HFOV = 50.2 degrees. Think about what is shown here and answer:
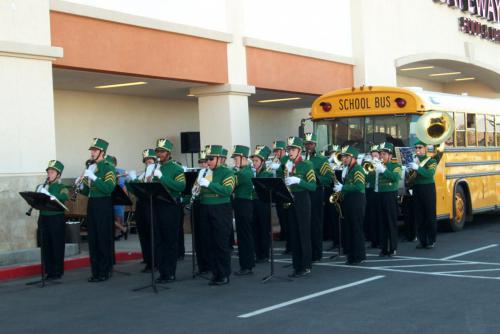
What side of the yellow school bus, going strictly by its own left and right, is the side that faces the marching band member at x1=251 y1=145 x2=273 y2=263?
front

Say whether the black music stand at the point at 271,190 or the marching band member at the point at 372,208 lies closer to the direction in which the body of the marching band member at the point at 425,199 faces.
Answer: the black music stand

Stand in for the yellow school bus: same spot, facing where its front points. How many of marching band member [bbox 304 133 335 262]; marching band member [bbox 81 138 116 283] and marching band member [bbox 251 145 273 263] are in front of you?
3

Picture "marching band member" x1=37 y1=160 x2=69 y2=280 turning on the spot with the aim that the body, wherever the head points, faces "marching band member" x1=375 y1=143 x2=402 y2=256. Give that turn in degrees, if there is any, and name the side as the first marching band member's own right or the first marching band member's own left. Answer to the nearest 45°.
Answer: approximately 135° to the first marching band member's own left

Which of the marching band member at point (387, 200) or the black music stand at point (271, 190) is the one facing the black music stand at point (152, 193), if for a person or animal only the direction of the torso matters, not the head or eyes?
the marching band member

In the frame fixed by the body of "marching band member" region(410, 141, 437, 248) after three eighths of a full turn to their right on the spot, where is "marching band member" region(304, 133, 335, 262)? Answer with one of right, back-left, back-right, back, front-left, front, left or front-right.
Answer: back-left

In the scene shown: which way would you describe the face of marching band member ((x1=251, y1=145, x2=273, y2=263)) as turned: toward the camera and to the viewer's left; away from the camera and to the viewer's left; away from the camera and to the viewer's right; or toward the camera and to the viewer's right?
toward the camera and to the viewer's left

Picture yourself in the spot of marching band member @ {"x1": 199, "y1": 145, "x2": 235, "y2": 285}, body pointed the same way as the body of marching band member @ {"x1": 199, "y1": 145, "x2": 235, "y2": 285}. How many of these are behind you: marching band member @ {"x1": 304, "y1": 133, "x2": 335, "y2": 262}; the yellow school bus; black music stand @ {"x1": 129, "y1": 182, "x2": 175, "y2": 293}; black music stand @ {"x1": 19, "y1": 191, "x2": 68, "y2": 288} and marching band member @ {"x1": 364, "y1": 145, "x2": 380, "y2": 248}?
3

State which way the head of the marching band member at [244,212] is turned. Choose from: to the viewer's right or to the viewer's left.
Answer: to the viewer's left

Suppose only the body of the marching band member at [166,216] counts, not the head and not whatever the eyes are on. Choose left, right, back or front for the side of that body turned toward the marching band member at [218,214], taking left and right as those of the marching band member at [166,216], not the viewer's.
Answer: left

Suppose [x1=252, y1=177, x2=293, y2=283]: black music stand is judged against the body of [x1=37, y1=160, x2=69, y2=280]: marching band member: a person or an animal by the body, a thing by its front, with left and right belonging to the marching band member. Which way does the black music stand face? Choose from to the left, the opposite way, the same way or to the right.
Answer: the opposite way

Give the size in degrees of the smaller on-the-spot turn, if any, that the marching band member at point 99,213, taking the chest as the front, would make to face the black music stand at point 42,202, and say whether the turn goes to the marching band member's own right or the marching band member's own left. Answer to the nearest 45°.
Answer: approximately 45° to the marching band member's own right

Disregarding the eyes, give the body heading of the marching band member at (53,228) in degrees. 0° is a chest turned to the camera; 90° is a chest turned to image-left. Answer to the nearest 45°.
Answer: approximately 45°
